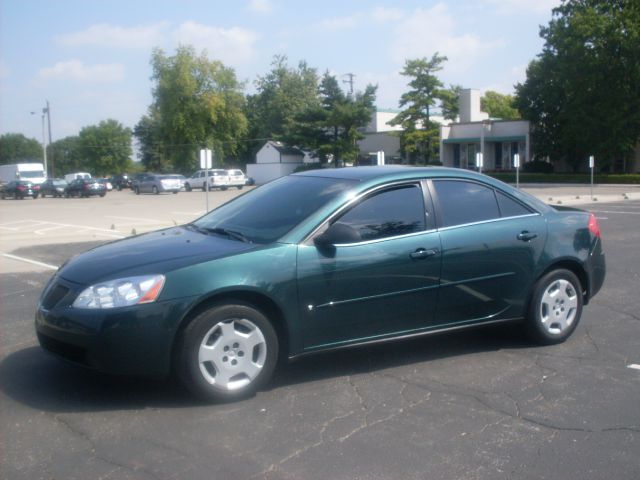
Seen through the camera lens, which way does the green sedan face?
facing the viewer and to the left of the viewer

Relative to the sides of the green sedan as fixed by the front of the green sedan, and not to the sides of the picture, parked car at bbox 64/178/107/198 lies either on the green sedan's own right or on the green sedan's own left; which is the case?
on the green sedan's own right
